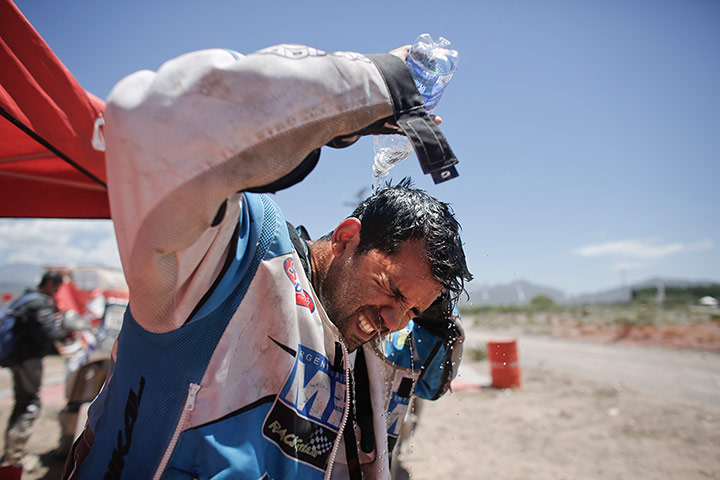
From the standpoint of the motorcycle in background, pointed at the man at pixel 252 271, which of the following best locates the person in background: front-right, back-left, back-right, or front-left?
back-right

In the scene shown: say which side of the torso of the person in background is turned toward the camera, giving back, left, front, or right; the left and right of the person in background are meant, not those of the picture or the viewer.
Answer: right

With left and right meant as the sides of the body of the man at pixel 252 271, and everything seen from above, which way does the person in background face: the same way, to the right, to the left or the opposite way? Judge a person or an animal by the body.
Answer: to the left

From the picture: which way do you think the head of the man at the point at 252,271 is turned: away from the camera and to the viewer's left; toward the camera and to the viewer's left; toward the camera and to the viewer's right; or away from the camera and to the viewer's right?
toward the camera and to the viewer's right

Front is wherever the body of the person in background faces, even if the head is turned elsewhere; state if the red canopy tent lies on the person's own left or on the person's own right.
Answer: on the person's own right

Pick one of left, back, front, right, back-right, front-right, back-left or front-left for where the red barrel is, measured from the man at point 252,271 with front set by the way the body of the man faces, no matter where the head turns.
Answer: left

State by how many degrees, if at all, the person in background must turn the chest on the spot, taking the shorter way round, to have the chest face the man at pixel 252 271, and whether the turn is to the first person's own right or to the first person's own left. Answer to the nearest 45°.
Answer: approximately 90° to the first person's own right

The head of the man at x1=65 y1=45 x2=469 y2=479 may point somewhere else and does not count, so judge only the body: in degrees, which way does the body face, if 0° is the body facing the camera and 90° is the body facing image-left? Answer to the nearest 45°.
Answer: approximately 315°

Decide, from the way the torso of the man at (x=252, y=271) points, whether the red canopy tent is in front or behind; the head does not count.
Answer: behind

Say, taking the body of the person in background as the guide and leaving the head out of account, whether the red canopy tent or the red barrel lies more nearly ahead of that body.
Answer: the red barrel

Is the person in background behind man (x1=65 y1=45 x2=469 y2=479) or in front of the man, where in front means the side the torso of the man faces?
behind

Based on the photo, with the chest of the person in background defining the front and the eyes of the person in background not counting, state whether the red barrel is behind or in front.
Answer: in front

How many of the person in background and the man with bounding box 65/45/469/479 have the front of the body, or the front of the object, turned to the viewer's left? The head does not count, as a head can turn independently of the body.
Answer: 0
